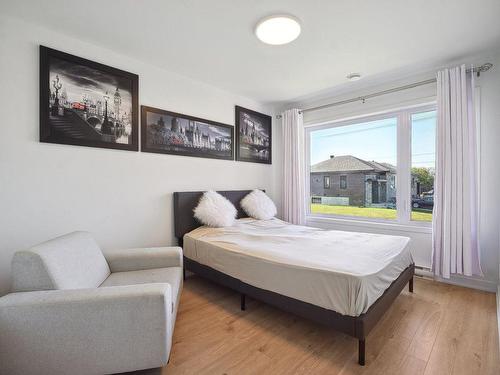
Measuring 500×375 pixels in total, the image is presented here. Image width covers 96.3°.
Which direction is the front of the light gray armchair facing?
to the viewer's right

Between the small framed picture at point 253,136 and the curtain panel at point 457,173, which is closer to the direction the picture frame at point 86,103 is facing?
the curtain panel

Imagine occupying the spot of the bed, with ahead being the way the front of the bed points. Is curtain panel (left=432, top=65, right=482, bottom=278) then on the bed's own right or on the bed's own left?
on the bed's own left

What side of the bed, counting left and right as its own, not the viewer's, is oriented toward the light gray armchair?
right

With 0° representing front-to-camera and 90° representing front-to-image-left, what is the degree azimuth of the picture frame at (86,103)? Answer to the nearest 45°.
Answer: approximately 315°
